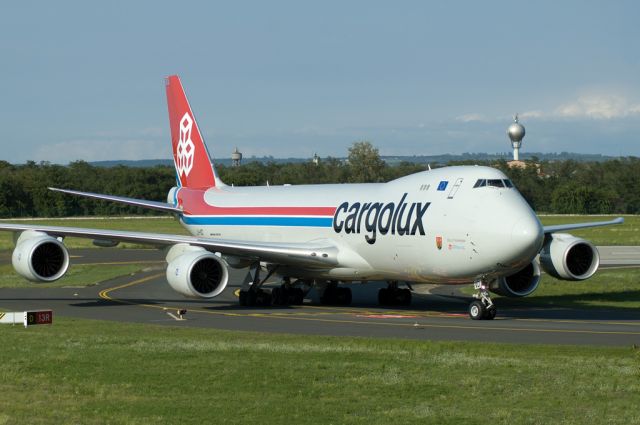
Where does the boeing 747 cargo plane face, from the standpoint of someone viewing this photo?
facing the viewer and to the right of the viewer
